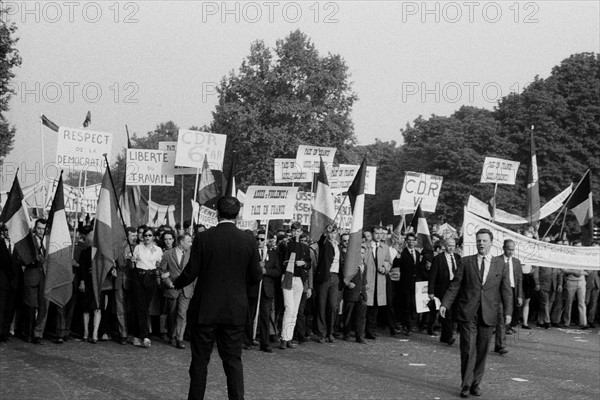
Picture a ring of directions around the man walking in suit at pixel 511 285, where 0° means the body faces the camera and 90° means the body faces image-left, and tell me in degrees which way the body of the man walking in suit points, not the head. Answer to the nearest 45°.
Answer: approximately 0°

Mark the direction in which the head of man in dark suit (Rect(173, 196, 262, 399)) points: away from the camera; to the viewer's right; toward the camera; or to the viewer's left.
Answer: away from the camera

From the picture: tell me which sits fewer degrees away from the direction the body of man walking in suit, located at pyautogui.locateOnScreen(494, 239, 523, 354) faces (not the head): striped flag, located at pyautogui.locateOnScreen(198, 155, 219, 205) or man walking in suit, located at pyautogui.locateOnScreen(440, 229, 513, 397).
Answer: the man walking in suit

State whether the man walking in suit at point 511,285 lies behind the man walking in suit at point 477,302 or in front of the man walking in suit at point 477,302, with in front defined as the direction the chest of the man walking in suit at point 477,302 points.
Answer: behind

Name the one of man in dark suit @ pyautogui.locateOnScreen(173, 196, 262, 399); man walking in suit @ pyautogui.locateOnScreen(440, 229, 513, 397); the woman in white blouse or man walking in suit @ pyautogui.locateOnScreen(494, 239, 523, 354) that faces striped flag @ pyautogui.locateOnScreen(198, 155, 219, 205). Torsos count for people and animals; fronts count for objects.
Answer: the man in dark suit

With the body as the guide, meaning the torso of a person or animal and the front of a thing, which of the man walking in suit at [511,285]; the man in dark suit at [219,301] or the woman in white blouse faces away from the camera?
the man in dark suit

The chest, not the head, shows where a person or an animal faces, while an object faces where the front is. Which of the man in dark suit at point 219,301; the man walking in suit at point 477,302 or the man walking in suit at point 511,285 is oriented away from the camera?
the man in dark suit

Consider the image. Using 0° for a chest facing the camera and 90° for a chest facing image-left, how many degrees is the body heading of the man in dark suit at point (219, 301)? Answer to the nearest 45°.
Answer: approximately 180°

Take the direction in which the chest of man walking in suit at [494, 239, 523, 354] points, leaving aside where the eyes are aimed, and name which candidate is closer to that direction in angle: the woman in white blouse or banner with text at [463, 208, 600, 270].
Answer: the woman in white blouse

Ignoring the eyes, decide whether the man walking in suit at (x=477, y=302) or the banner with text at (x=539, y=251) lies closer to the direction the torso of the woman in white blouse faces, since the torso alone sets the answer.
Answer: the man walking in suit

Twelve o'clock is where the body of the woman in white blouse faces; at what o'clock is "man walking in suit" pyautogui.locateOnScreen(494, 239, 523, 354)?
The man walking in suit is roughly at 9 o'clock from the woman in white blouse.
